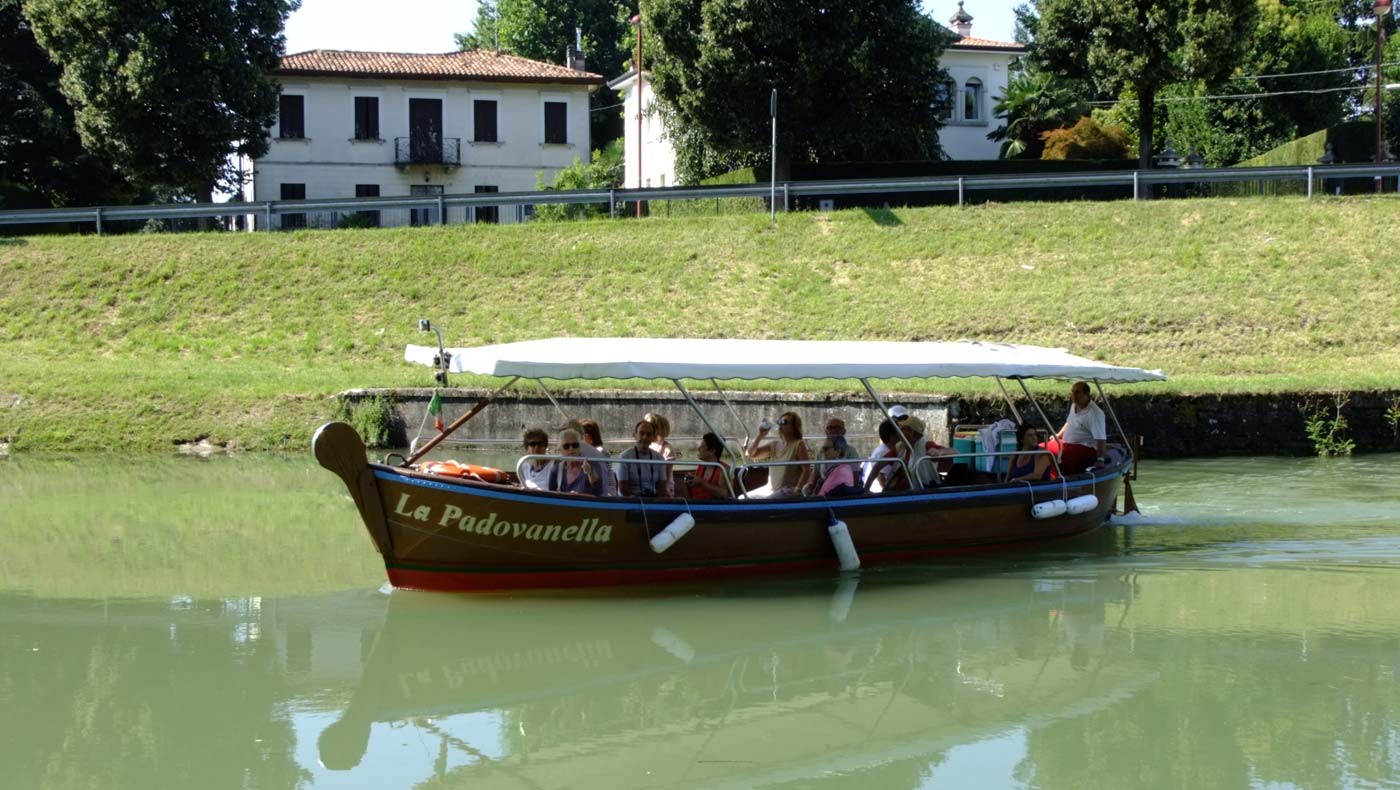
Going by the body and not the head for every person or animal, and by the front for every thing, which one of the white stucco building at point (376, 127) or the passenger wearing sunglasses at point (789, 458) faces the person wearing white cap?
the white stucco building

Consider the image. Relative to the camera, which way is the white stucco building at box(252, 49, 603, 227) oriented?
toward the camera

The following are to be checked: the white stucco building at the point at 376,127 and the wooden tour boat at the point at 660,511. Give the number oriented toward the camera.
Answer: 1

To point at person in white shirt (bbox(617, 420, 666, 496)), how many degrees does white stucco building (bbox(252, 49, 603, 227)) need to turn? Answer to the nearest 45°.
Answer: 0° — it already faces them

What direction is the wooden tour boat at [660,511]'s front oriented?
to the viewer's left

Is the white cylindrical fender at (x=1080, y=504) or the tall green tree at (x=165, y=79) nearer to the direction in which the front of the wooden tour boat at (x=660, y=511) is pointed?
the tall green tree

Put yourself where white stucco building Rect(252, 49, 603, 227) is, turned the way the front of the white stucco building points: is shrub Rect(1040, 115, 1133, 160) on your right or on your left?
on your left

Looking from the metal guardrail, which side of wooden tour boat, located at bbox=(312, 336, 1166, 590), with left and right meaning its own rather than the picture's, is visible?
right

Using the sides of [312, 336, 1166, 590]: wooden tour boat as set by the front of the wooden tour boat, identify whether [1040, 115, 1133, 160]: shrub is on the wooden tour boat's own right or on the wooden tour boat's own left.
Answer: on the wooden tour boat's own right

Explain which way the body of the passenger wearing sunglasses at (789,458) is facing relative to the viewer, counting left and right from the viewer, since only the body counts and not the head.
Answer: facing the viewer and to the left of the viewer

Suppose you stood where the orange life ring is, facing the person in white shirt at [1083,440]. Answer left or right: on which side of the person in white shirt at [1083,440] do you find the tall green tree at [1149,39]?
left

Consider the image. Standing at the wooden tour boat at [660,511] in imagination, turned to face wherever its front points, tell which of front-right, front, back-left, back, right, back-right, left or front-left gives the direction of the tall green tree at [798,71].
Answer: right

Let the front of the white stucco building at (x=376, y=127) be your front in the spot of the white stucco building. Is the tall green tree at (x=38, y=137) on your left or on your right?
on your right
